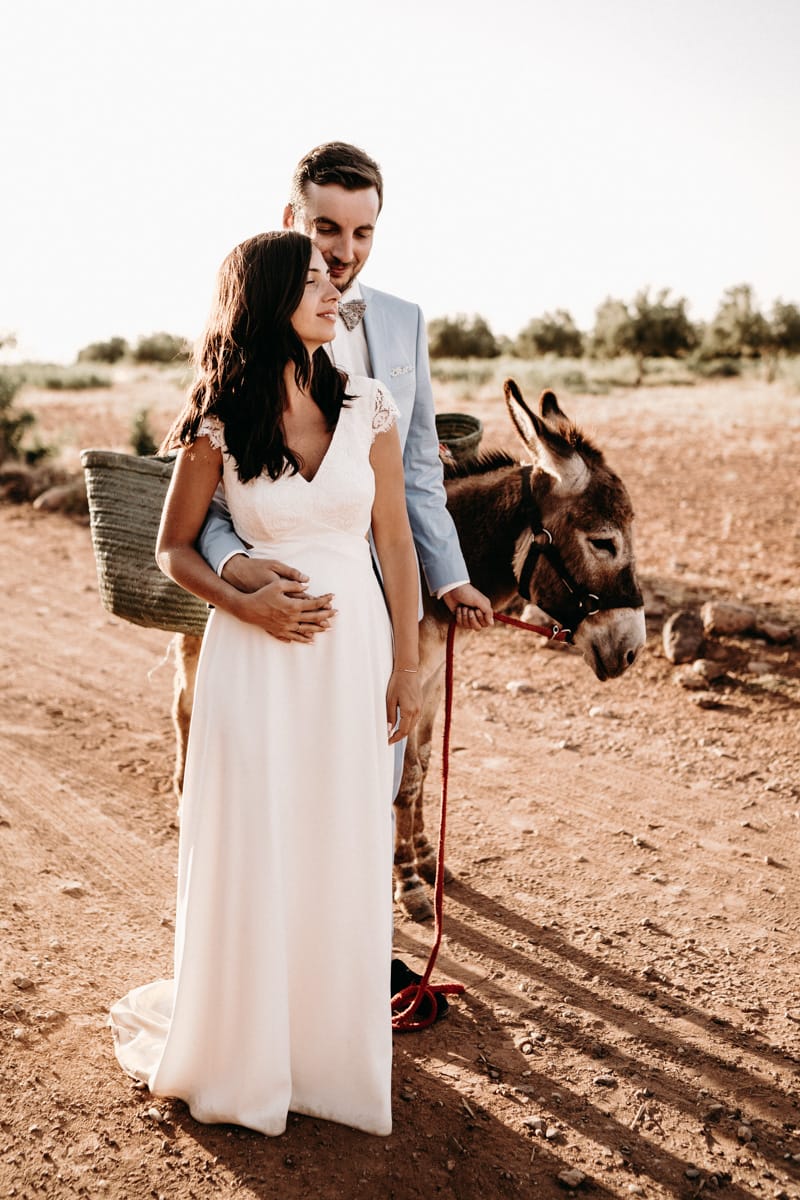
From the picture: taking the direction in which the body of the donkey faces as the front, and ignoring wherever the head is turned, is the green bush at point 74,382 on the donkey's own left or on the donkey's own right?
on the donkey's own left

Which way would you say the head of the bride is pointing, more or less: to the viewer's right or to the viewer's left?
to the viewer's right

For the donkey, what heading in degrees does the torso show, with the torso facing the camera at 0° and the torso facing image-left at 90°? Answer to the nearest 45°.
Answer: approximately 270°

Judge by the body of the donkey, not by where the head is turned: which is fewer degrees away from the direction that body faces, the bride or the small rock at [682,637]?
the small rock

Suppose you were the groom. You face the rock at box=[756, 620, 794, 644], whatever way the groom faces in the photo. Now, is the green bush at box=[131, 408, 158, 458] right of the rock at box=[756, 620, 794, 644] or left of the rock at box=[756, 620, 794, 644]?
left

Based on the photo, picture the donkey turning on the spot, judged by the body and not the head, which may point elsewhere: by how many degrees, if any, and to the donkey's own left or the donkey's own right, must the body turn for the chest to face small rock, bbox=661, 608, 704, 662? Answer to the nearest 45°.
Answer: approximately 90° to the donkey's own left

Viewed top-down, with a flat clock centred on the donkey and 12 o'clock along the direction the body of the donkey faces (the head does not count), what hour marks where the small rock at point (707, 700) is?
The small rock is roughly at 10 o'clock from the donkey.
